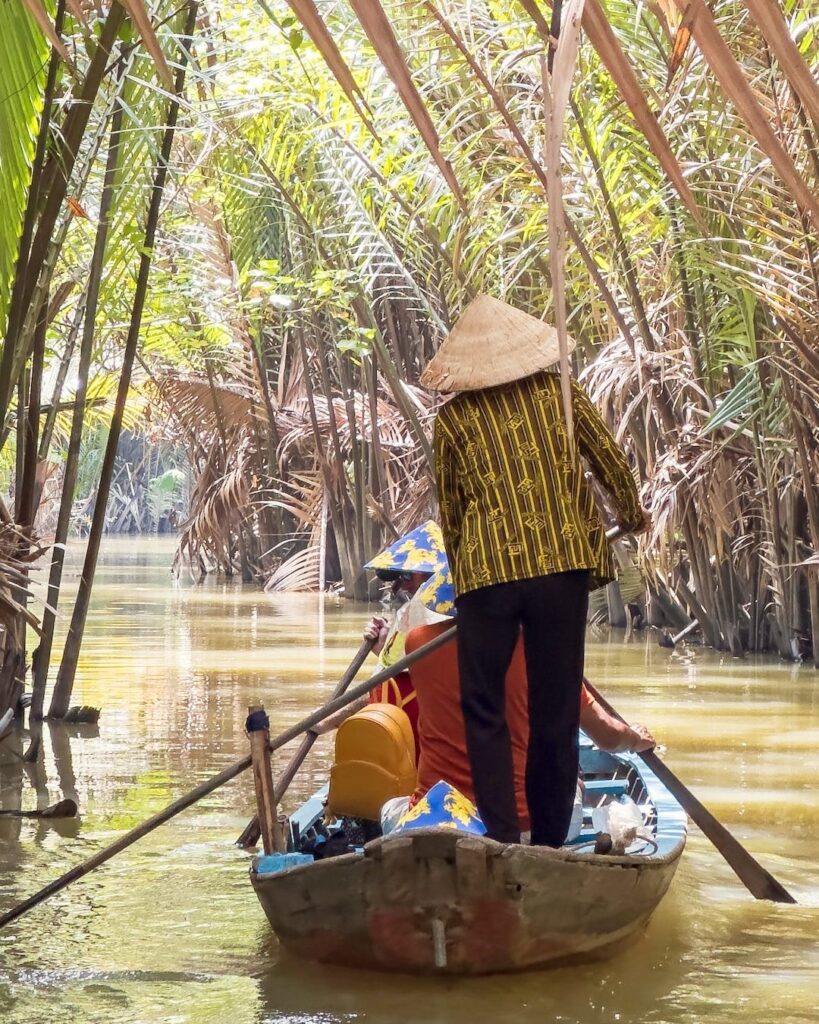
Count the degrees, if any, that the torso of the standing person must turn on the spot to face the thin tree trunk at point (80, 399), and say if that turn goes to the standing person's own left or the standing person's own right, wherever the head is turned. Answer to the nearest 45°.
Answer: approximately 45° to the standing person's own left

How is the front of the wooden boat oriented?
away from the camera

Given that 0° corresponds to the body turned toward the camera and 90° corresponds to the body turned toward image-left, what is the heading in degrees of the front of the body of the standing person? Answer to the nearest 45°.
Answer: approximately 180°
